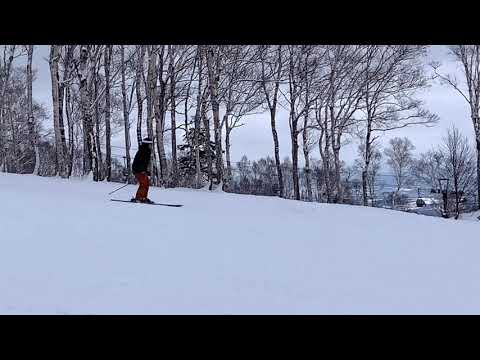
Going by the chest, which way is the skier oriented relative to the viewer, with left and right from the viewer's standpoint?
facing to the right of the viewer
